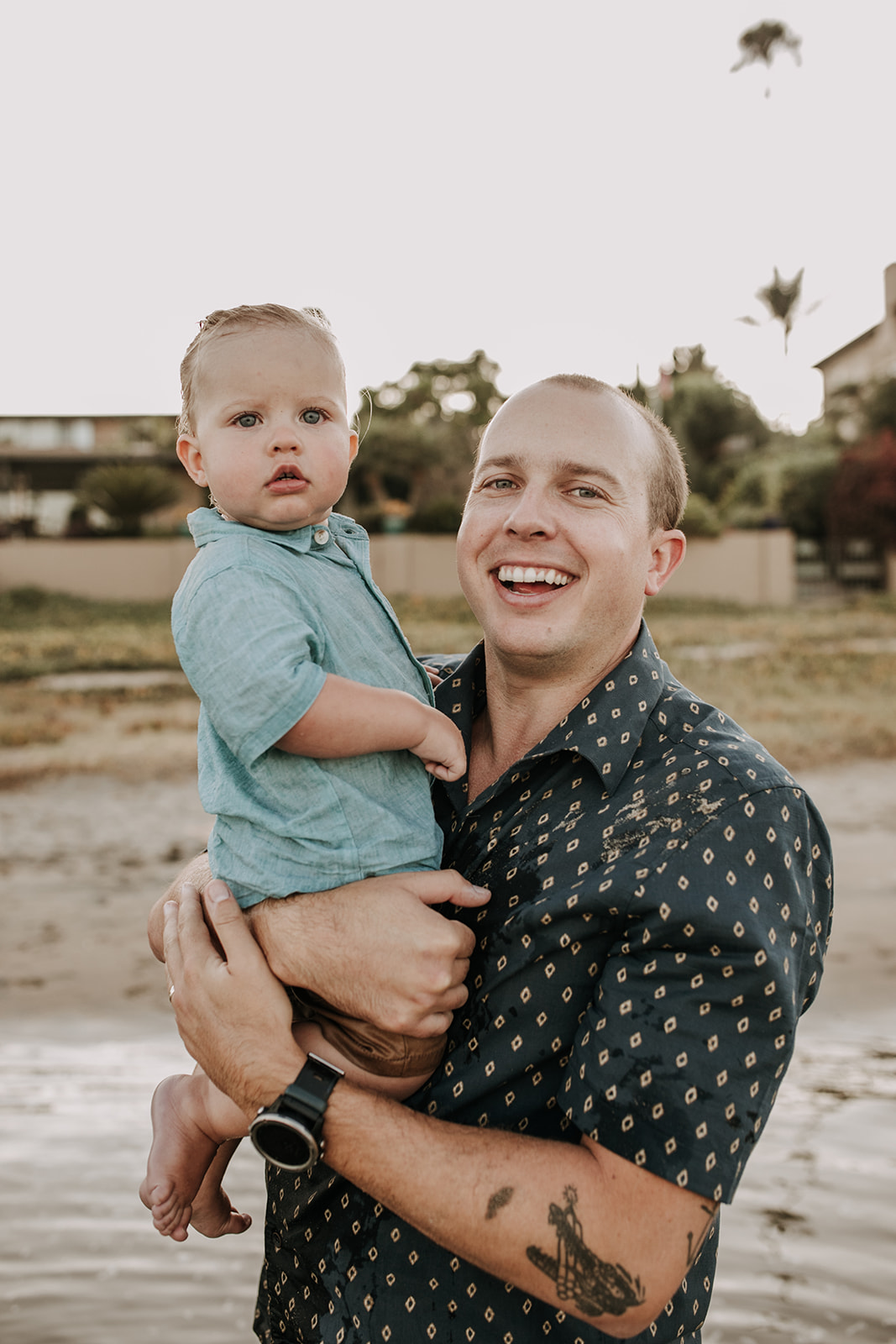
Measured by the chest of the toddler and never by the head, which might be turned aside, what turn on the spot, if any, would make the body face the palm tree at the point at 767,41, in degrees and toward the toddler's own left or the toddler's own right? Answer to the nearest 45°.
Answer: approximately 90° to the toddler's own left

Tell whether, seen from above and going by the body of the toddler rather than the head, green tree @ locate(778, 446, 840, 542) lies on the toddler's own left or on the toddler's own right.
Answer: on the toddler's own left

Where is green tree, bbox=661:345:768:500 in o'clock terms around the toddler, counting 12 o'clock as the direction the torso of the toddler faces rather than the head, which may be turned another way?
The green tree is roughly at 8 o'clock from the toddler.

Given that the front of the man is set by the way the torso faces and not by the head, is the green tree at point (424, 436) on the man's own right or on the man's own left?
on the man's own right

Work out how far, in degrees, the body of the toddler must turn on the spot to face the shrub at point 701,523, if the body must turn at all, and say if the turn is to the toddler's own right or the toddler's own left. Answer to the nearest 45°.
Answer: approximately 135° to the toddler's own left

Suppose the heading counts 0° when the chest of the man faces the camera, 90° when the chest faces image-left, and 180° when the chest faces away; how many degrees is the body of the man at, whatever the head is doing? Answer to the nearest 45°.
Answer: approximately 45°

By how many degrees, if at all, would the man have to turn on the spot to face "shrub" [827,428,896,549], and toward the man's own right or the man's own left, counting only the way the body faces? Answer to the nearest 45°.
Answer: approximately 135° to the man's own right
